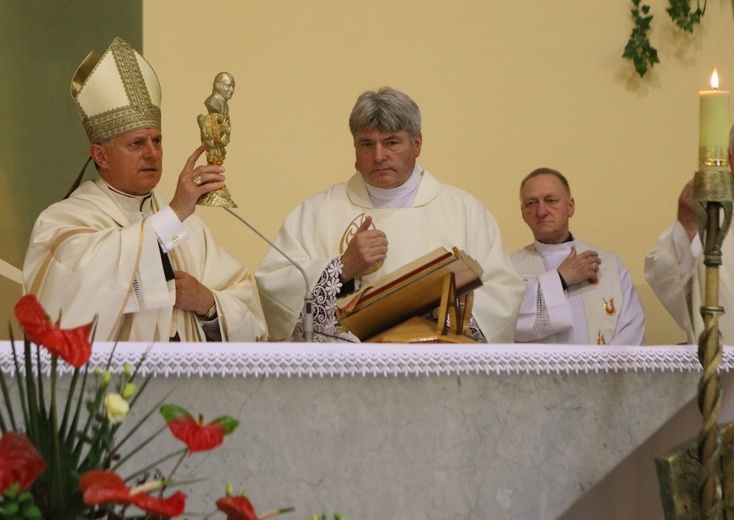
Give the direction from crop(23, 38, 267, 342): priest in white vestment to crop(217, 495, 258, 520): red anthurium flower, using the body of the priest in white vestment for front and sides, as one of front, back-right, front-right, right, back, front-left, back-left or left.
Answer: front-right

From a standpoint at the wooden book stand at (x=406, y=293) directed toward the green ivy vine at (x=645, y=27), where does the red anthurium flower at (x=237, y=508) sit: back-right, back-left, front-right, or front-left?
back-right

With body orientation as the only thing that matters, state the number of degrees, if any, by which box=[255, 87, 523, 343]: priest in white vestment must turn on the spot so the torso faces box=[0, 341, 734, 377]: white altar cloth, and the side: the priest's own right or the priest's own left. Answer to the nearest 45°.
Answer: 0° — they already face it

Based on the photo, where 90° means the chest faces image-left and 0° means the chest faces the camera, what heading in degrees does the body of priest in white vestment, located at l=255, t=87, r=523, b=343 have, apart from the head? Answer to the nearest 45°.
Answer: approximately 0°

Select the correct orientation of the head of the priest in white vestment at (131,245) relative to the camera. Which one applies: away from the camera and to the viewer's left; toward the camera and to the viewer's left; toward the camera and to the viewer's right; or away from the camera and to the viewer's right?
toward the camera and to the viewer's right

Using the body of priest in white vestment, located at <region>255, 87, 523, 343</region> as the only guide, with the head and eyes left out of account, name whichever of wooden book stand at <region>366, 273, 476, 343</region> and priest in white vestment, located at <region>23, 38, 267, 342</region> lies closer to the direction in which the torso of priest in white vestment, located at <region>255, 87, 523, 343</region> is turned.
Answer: the wooden book stand

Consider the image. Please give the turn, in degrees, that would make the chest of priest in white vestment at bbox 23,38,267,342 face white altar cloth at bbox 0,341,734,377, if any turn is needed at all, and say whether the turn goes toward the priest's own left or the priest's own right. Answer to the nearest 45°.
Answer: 0° — they already face it

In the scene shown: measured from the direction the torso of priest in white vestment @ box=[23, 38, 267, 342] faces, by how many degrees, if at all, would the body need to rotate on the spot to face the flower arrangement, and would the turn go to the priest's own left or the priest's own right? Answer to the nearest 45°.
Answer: approximately 45° to the priest's own right

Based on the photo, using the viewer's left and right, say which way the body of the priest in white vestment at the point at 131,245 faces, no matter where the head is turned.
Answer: facing the viewer and to the right of the viewer

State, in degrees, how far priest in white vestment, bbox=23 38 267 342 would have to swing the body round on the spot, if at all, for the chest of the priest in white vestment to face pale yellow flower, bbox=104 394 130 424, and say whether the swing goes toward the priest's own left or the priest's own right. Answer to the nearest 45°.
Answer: approximately 45° to the priest's own right
